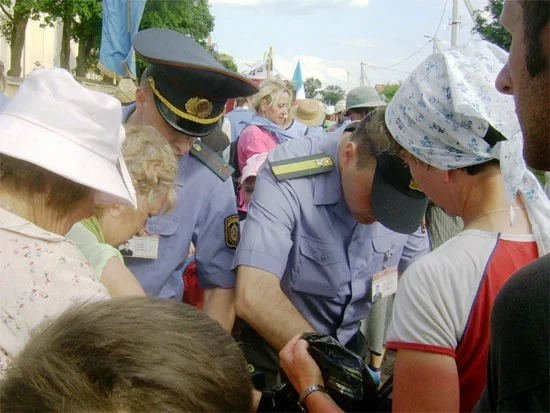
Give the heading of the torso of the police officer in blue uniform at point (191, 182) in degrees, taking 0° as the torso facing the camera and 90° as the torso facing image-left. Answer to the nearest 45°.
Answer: approximately 0°

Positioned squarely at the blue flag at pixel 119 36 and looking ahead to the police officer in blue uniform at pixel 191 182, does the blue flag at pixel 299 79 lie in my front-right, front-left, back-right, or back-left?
back-left

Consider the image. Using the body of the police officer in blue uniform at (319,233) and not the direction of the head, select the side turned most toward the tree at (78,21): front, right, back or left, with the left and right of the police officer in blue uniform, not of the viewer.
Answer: back

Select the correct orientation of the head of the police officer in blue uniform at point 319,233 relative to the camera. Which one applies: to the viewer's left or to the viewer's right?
to the viewer's right

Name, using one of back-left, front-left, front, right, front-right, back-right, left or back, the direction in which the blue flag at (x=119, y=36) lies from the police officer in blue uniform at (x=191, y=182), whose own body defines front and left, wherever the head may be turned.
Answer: back

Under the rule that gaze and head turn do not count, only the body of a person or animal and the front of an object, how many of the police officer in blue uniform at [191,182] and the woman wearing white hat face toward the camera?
1

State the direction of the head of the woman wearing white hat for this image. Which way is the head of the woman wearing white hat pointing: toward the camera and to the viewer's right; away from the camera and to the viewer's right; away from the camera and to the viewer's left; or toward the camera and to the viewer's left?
away from the camera and to the viewer's right

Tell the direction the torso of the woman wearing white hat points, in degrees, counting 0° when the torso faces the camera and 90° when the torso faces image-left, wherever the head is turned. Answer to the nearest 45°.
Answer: approximately 225°

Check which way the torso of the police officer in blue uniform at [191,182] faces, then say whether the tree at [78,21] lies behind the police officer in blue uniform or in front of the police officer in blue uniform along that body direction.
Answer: behind

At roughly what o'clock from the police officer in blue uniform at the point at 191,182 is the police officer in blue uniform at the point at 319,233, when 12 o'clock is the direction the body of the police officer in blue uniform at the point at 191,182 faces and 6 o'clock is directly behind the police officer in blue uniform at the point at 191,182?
the police officer in blue uniform at the point at 319,233 is roughly at 10 o'clock from the police officer in blue uniform at the point at 191,182.

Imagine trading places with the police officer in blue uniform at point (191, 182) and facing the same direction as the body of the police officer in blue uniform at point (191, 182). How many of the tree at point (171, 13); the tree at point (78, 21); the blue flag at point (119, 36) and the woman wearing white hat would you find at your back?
3

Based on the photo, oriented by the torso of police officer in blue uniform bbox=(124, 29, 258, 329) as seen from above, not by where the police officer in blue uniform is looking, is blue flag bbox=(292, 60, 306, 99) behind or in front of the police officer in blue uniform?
behind
